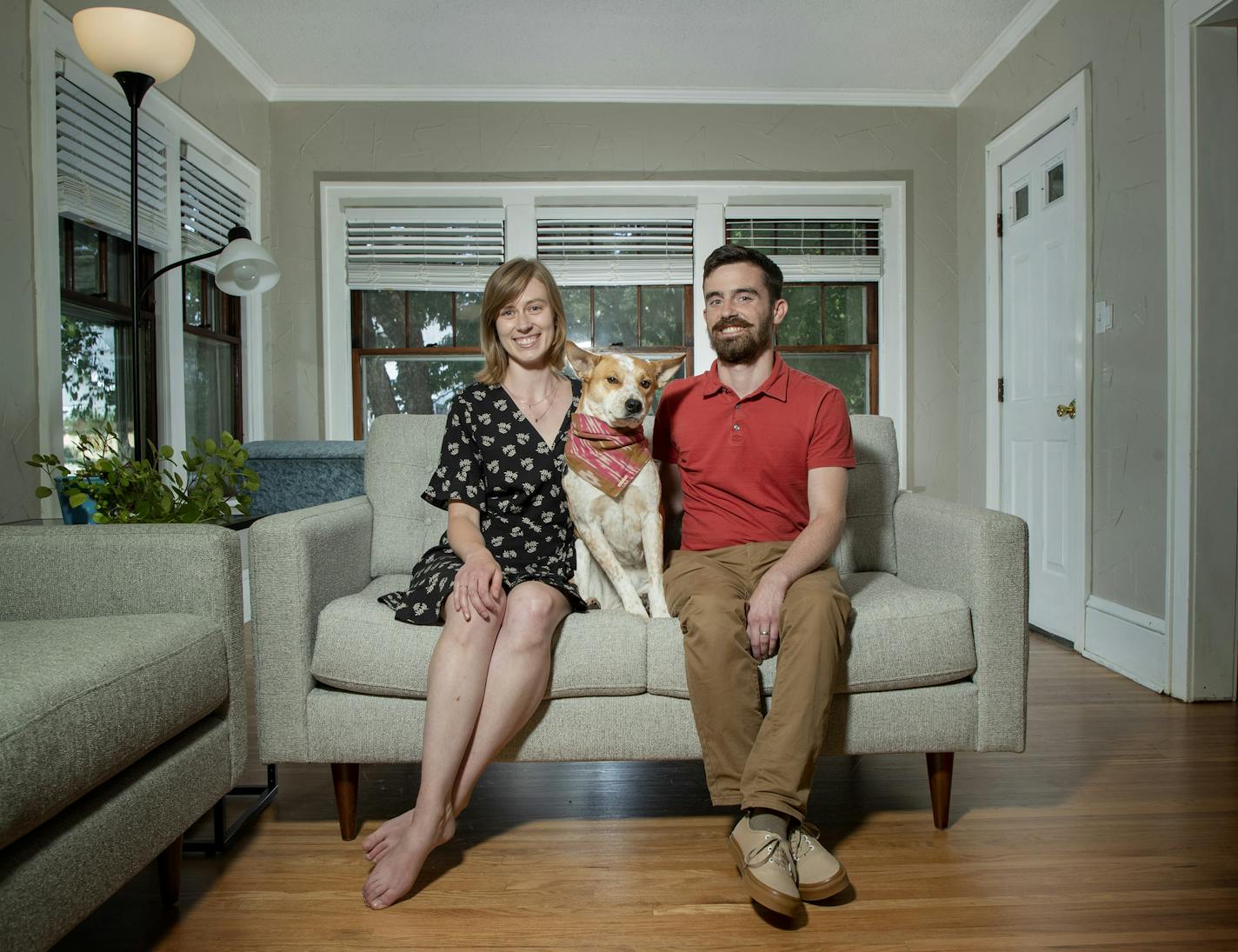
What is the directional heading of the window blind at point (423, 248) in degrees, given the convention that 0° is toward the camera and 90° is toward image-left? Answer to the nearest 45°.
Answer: approximately 0°

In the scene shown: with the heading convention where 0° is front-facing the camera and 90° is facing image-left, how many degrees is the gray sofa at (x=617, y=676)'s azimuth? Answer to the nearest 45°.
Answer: approximately 0°

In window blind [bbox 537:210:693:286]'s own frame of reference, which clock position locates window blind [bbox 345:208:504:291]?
window blind [bbox 345:208:504:291] is roughly at 3 o'clock from window blind [bbox 537:210:693:286].

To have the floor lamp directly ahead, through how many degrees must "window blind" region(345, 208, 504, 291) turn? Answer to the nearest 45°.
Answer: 0° — it already faces it

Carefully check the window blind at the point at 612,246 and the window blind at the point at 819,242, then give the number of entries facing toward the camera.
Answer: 2

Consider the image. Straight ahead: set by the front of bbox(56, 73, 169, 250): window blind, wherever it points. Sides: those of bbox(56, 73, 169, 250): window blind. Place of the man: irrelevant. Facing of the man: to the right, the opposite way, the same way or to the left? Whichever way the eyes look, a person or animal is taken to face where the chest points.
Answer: to the right

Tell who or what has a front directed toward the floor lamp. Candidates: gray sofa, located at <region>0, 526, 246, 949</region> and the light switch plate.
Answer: the light switch plate

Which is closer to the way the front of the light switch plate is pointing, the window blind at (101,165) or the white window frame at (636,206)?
the window blind

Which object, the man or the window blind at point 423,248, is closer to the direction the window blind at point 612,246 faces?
the man

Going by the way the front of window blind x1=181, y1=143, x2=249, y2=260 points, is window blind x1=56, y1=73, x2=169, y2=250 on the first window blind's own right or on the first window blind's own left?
on the first window blind's own right

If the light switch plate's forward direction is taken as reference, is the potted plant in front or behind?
in front
